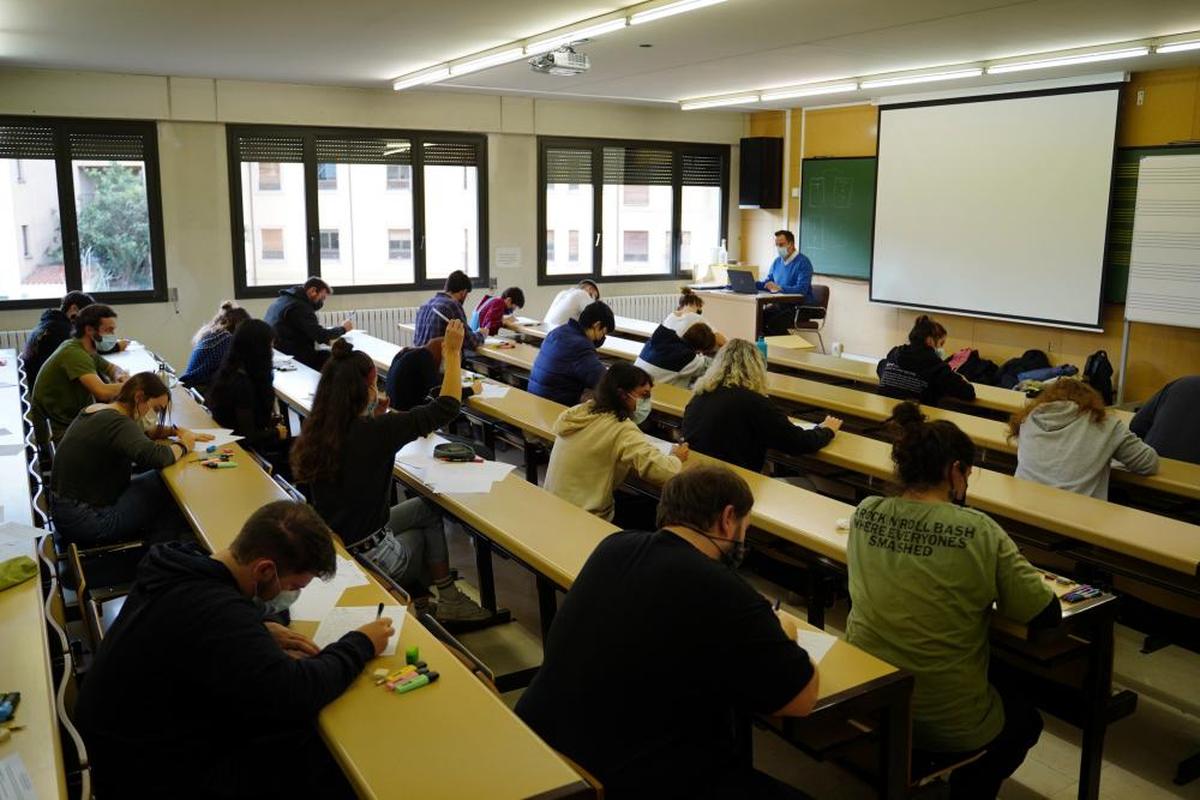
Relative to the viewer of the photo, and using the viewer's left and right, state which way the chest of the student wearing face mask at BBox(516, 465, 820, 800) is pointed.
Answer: facing away from the viewer and to the right of the viewer

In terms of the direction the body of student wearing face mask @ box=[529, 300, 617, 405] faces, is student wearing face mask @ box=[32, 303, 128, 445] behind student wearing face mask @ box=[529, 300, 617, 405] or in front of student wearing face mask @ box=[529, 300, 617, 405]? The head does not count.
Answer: behind

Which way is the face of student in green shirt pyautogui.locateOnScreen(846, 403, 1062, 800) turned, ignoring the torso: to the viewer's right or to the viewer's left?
to the viewer's right

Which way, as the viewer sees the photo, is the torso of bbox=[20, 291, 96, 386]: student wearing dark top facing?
to the viewer's right

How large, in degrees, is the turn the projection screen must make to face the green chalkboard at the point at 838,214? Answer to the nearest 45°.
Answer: approximately 90° to its right

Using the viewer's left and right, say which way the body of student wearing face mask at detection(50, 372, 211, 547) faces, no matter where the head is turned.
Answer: facing to the right of the viewer

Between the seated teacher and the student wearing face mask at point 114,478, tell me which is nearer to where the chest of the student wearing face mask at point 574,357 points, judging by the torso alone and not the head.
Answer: the seated teacher

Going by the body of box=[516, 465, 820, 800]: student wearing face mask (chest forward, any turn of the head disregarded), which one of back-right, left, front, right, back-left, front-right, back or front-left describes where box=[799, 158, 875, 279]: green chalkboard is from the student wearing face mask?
front-left

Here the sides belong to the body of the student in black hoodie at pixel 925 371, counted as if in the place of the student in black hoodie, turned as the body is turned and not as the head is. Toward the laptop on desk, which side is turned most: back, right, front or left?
left

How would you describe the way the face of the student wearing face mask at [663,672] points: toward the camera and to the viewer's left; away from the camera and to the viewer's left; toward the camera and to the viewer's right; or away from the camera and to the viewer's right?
away from the camera and to the viewer's right

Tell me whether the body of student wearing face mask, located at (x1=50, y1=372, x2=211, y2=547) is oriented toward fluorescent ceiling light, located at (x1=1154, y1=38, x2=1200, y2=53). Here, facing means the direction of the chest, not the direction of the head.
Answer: yes

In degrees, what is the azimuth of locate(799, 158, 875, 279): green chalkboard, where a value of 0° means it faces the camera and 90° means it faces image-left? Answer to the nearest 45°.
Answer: approximately 45°

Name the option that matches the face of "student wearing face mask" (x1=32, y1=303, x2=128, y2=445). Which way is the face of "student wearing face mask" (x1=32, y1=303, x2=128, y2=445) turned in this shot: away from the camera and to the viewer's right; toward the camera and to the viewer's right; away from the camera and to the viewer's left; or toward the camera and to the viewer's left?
toward the camera and to the viewer's right

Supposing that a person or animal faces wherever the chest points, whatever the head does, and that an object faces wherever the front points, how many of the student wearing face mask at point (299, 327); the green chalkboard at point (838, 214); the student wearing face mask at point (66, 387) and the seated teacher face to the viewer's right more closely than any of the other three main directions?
2

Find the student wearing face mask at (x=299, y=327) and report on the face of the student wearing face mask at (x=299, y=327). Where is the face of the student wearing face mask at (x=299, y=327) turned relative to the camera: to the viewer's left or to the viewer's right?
to the viewer's right

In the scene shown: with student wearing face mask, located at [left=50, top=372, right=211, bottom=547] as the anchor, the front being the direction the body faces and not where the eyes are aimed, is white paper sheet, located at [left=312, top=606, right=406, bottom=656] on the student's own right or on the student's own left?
on the student's own right
